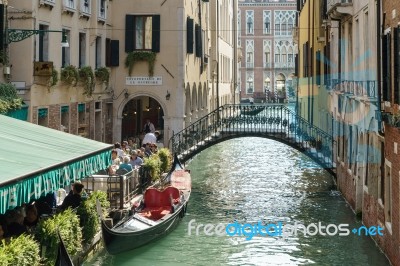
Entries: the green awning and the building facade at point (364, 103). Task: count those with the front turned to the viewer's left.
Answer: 1

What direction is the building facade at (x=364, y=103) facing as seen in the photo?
to the viewer's left

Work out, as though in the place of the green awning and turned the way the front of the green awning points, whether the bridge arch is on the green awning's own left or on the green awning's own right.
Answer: on the green awning's own left

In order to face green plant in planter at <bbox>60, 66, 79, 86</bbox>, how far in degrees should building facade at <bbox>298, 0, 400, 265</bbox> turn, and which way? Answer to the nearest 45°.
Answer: approximately 45° to its right

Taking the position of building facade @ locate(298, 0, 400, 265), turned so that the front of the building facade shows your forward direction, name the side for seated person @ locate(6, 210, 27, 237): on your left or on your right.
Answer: on your left

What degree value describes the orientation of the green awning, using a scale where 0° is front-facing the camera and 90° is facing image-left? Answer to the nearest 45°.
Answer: approximately 315°
